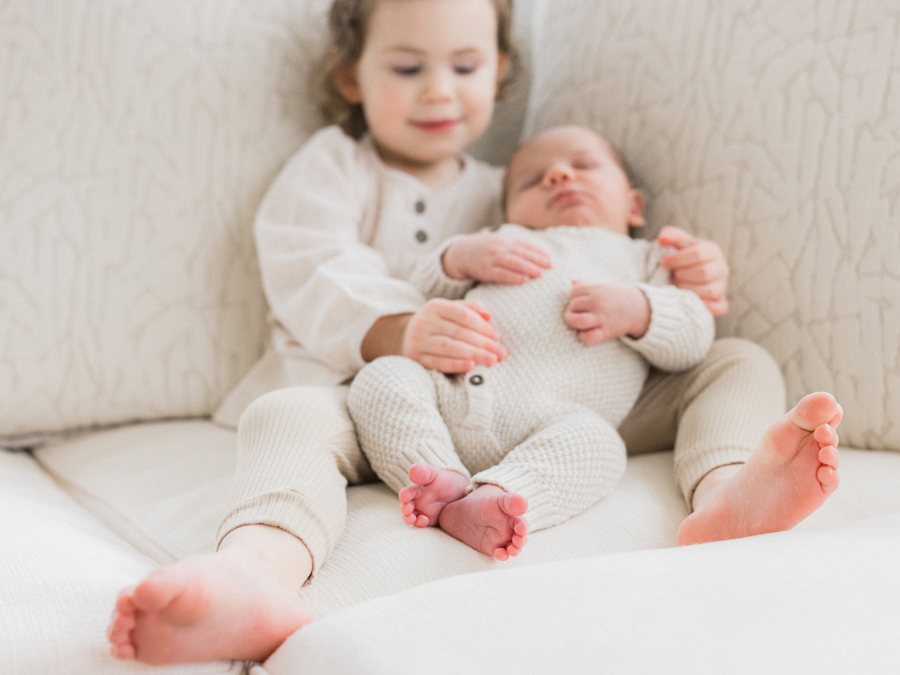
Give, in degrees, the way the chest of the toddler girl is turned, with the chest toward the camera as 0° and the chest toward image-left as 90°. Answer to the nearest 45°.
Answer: approximately 0°

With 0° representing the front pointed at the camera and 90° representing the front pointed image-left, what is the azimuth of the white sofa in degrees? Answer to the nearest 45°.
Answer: approximately 0°
